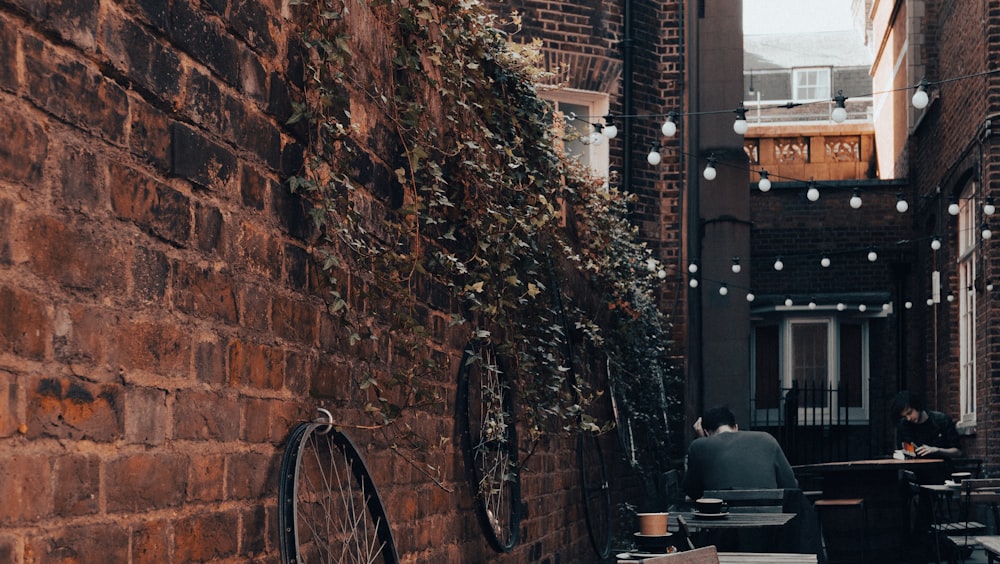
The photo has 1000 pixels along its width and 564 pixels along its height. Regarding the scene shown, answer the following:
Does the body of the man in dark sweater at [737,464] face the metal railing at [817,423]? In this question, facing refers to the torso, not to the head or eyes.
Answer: yes

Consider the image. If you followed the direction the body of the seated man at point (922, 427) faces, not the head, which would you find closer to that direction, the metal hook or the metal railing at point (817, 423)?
the metal hook

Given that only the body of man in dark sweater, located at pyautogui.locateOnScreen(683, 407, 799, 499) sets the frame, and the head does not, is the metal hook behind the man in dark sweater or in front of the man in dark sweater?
behind

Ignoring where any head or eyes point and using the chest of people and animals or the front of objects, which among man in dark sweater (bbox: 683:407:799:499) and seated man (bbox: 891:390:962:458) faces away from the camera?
the man in dark sweater

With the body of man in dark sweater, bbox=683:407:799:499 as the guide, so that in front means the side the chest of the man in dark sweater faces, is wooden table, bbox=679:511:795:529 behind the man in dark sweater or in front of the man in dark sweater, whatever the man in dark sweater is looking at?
behind

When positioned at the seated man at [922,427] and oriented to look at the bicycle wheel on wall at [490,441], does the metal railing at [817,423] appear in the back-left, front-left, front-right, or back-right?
back-right

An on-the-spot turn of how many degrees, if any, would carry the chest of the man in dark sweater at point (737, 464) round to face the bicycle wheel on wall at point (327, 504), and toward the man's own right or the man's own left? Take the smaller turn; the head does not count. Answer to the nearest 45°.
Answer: approximately 180°

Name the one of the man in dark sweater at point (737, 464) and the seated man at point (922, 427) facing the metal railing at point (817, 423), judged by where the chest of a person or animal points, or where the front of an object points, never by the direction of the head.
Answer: the man in dark sweater

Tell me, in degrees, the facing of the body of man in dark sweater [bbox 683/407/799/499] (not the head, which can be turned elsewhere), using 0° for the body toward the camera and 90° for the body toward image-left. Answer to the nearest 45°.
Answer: approximately 180°

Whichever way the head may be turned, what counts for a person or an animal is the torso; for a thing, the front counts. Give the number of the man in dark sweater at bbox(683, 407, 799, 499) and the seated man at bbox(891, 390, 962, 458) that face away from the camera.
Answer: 1
